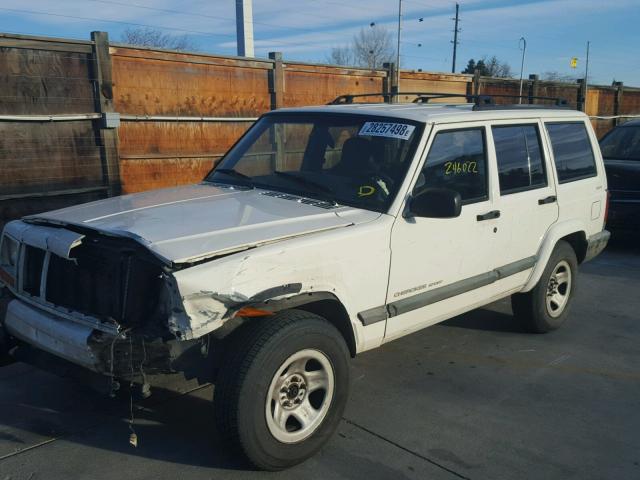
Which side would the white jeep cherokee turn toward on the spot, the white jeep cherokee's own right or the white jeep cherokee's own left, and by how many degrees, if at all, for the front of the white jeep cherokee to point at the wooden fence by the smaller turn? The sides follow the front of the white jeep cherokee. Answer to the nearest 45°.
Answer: approximately 90° to the white jeep cherokee's own right

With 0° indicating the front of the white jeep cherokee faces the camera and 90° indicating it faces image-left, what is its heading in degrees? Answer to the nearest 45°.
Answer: approximately 45°

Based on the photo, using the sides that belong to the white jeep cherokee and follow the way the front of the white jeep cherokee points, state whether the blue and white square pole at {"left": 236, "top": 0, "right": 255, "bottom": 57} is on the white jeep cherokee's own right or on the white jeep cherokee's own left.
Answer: on the white jeep cherokee's own right
